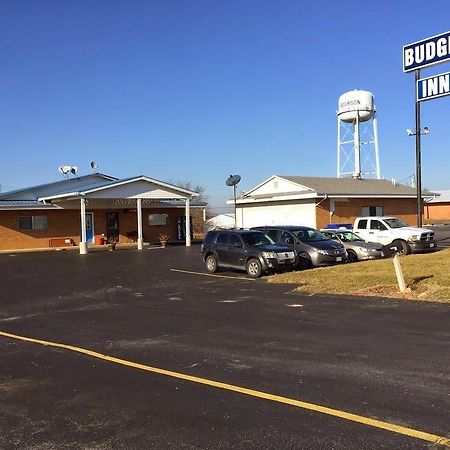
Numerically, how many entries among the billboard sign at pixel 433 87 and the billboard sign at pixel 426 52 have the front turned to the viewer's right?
0

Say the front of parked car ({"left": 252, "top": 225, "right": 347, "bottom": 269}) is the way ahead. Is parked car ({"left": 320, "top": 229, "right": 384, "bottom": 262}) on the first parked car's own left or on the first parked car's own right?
on the first parked car's own left

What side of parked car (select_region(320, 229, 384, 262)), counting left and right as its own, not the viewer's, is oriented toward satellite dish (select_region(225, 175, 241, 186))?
back

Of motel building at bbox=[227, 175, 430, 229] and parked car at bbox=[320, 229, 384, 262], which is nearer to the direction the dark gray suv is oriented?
the parked car

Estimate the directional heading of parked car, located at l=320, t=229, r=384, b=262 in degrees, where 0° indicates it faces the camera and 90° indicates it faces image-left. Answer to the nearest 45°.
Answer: approximately 315°

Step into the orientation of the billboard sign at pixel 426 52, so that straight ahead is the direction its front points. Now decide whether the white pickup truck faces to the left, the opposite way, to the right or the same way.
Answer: to the left

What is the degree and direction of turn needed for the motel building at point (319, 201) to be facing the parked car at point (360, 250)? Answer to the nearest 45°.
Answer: approximately 45° to its right

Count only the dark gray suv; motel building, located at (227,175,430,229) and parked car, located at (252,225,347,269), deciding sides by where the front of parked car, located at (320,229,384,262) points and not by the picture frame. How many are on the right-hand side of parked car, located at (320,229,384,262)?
2

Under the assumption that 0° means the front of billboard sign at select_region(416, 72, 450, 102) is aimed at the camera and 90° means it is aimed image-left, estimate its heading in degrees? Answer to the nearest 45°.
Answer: approximately 45°

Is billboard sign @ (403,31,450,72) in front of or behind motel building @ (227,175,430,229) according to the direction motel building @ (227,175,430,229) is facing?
in front

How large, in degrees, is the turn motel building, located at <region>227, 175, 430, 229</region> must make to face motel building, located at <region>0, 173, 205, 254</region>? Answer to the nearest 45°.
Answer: approximately 90° to its right
